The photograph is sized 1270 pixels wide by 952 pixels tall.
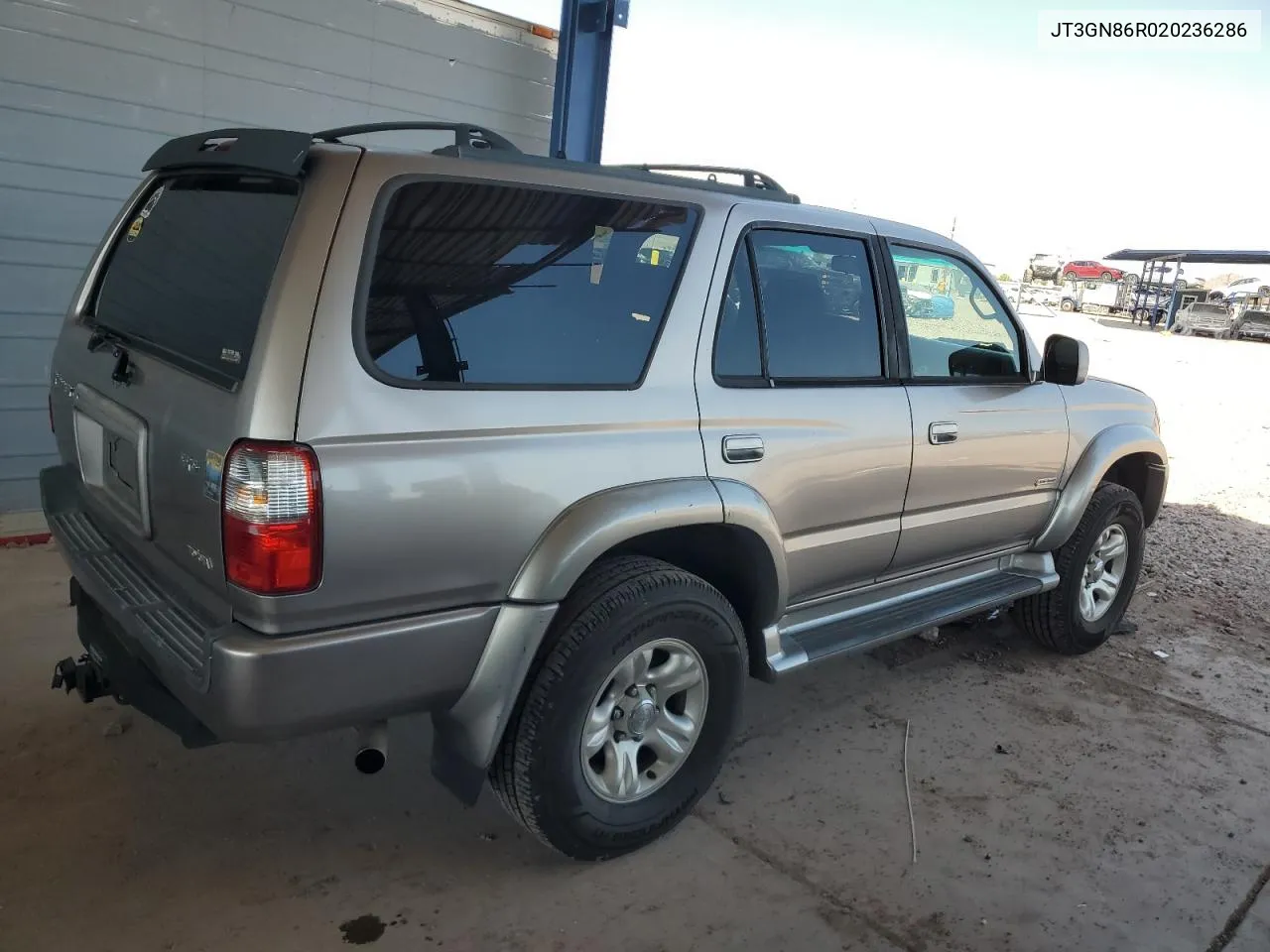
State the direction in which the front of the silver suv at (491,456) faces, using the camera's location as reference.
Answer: facing away from the viewer and to the right of the viewer

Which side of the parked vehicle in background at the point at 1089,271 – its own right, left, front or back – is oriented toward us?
right

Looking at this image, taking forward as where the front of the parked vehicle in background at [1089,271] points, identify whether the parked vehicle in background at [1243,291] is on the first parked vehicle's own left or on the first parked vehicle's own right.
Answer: on the first parked vehicle's own right

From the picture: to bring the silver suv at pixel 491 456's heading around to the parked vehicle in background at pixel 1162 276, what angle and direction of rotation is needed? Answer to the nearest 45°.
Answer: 0° — it already faces it

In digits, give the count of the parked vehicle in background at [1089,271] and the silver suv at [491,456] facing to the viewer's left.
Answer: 0

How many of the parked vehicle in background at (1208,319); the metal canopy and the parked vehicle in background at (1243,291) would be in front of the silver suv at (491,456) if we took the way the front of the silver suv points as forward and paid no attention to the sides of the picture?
3

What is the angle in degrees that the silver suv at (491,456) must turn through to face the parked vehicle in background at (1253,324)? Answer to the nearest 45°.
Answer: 0° — it already faces it
